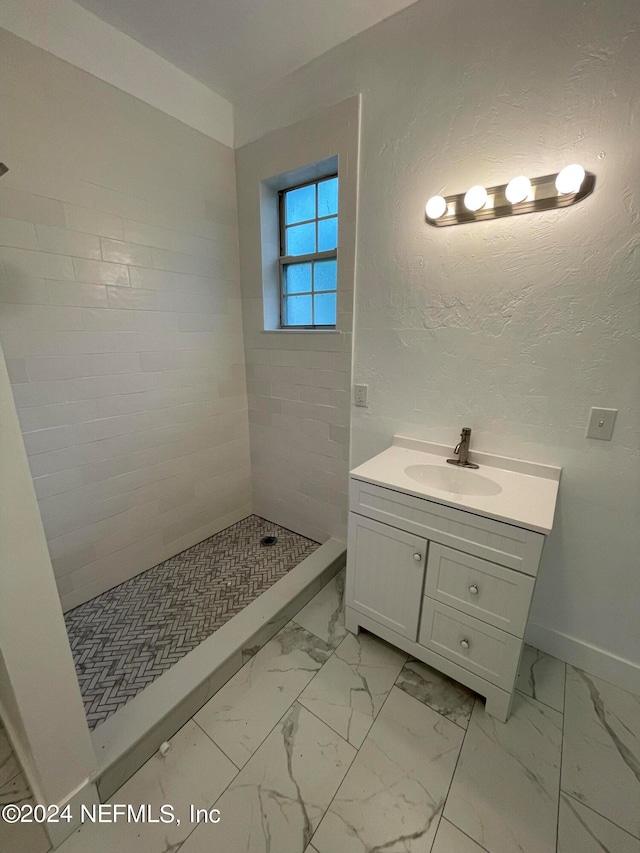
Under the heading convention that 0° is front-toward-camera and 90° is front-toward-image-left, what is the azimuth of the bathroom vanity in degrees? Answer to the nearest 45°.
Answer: approximately 45°

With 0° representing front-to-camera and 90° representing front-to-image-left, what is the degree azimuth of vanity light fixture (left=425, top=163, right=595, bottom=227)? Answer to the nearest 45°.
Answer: approximately 45°

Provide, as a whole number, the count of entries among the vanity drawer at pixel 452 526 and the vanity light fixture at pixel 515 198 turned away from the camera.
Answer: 0

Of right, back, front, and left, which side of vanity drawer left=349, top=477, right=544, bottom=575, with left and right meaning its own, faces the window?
right

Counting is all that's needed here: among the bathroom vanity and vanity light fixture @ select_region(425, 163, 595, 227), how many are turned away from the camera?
0
